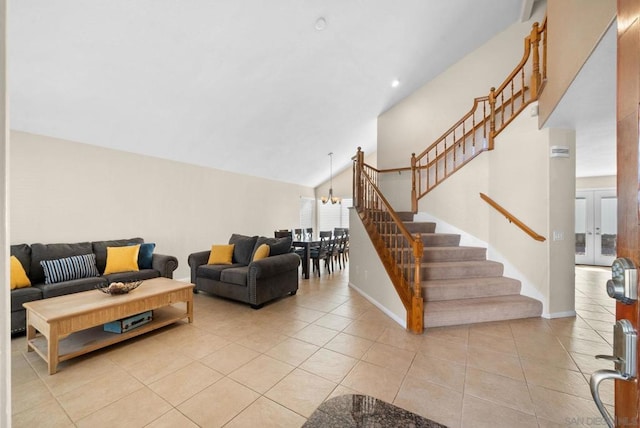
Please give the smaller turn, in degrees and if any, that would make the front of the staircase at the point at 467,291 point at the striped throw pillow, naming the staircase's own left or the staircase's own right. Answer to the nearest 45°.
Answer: approximately 45° to the staircase's own right

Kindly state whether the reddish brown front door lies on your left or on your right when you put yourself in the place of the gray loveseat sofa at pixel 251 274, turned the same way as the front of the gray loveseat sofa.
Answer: on your left

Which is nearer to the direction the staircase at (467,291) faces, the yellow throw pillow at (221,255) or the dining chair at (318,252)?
the yellow throw pillow

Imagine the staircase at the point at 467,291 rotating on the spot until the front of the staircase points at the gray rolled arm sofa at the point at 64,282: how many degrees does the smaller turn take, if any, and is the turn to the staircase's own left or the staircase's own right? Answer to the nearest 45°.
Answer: approximately 45° to the staircase's own right

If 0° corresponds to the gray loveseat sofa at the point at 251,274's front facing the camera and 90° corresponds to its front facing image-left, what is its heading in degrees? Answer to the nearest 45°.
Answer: approximately 45°

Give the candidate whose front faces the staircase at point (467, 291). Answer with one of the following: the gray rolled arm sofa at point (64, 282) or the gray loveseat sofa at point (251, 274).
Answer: the gray rolled arm sofa at point (64, 282)

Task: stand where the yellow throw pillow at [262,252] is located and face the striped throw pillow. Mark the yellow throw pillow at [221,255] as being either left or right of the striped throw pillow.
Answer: right

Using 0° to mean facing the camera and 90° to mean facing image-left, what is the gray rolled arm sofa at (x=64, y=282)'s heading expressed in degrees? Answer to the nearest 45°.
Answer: approximately 315°

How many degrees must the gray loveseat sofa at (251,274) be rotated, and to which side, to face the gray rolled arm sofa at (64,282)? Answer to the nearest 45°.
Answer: approximately 45° to its right

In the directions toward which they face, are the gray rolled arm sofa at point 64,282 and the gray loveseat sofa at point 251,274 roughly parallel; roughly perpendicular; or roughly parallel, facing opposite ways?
roughly perpendicular

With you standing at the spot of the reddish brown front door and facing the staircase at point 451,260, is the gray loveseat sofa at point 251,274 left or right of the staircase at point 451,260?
left
